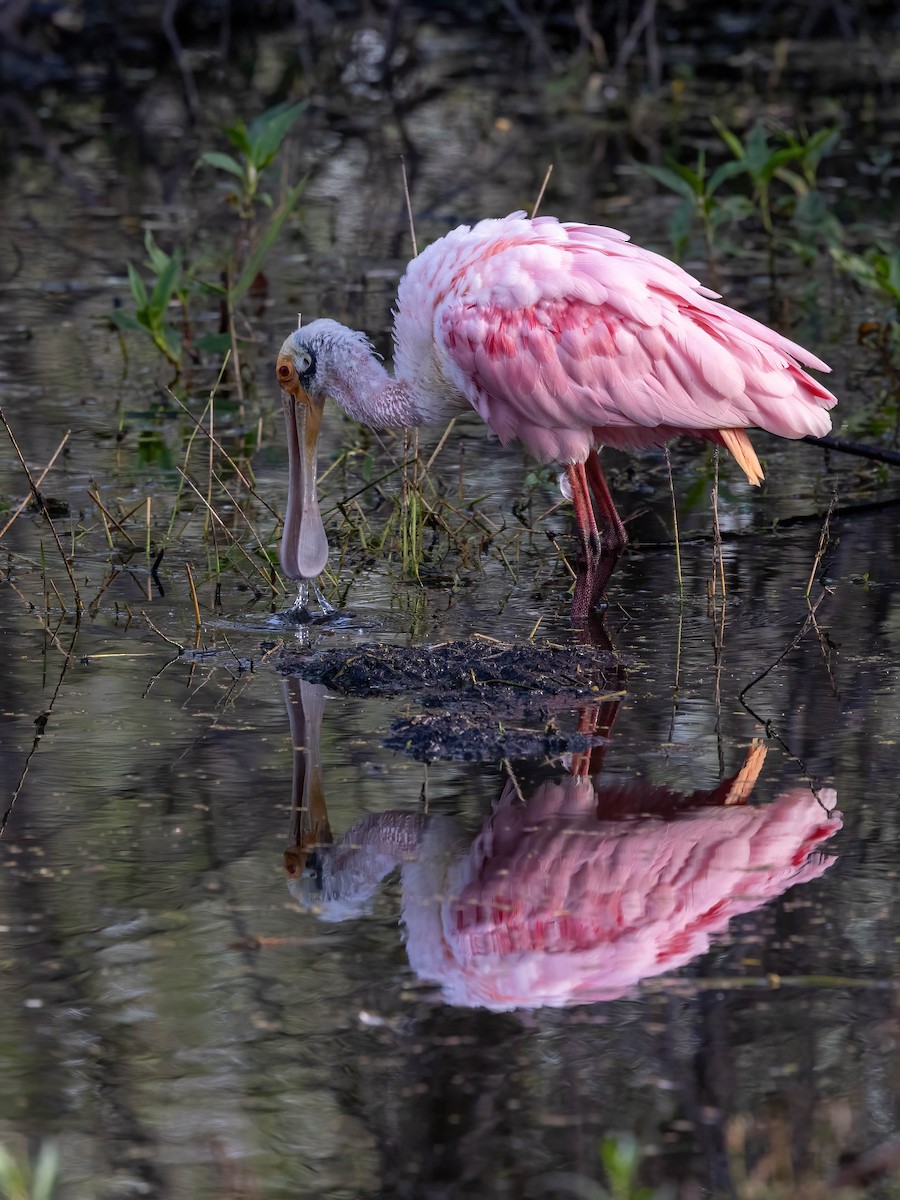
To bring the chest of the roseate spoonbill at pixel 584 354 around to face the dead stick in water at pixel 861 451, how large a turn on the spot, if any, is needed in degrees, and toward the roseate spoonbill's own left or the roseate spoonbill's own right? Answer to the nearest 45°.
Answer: approximately 135° to the roseate spoonbill's own right

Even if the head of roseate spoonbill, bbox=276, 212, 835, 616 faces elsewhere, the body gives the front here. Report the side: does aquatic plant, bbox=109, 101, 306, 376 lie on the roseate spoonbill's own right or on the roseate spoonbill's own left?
on the roseate spoonbill's own right

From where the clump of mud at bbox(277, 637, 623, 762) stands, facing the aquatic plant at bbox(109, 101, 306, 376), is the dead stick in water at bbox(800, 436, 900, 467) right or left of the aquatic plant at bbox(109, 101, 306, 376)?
right

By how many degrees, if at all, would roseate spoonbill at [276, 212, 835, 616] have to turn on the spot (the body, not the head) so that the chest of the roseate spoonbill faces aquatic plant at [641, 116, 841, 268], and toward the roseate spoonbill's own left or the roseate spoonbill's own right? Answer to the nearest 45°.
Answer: approximately 90° to the roseate spoonbill's own right

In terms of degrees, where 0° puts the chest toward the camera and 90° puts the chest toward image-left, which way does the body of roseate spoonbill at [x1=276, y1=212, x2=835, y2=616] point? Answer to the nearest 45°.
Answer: approximately 90°

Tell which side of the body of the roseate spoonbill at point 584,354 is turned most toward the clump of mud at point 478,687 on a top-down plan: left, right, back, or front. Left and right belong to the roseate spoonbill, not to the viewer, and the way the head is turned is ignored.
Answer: left

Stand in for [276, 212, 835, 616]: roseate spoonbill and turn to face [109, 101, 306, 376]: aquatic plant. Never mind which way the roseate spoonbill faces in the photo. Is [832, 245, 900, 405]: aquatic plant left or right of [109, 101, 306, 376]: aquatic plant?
right
